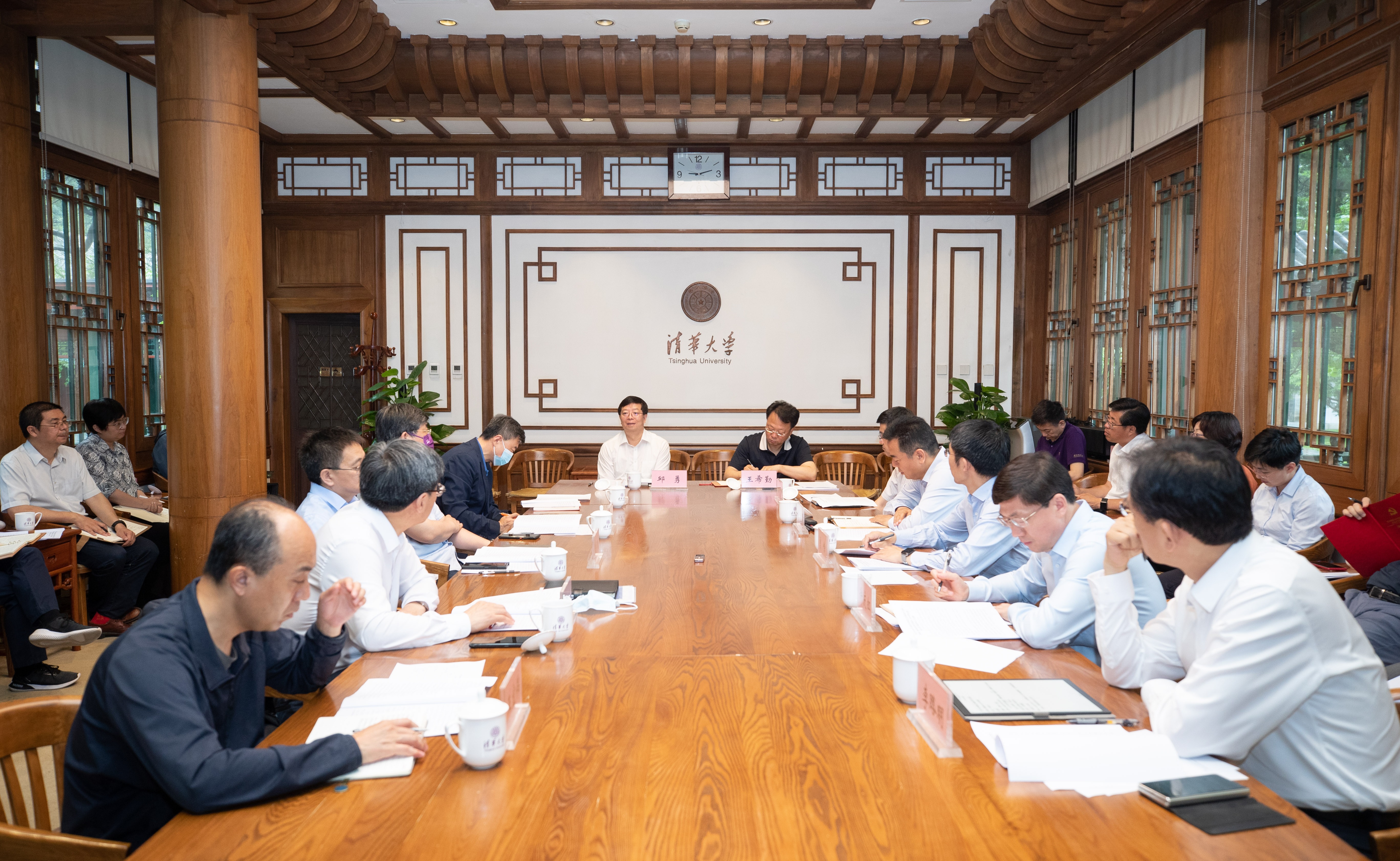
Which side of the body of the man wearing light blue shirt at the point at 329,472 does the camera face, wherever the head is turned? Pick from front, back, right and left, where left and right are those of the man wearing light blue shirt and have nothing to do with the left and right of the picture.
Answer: right

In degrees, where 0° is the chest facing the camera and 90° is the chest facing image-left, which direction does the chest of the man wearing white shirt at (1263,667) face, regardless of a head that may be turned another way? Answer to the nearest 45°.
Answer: approximately 90°

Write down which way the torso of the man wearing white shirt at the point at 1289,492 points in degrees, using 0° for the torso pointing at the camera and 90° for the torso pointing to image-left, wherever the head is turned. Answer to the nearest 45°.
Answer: approximately 45°

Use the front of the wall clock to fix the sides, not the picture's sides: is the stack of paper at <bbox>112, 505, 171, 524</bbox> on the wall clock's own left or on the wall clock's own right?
on the wall clock's own right

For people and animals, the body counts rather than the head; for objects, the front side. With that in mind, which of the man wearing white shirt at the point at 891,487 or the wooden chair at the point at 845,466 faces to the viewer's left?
the man wearing white shirt

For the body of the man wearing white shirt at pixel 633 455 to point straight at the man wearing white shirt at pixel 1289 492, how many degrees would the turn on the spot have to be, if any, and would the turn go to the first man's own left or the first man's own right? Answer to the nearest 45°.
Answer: approximately 45° to the first man's own left

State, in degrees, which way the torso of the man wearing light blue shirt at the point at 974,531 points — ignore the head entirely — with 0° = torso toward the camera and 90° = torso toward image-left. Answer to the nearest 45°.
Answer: approximately 90°

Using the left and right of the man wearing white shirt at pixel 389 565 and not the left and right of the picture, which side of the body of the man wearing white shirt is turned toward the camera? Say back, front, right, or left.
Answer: right

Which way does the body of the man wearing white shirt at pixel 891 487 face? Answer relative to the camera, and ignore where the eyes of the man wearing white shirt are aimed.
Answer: to the viewer's left

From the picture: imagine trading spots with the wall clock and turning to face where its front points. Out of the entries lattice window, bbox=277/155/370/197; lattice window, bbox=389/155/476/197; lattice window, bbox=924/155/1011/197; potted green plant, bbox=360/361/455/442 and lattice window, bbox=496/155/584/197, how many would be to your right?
4
